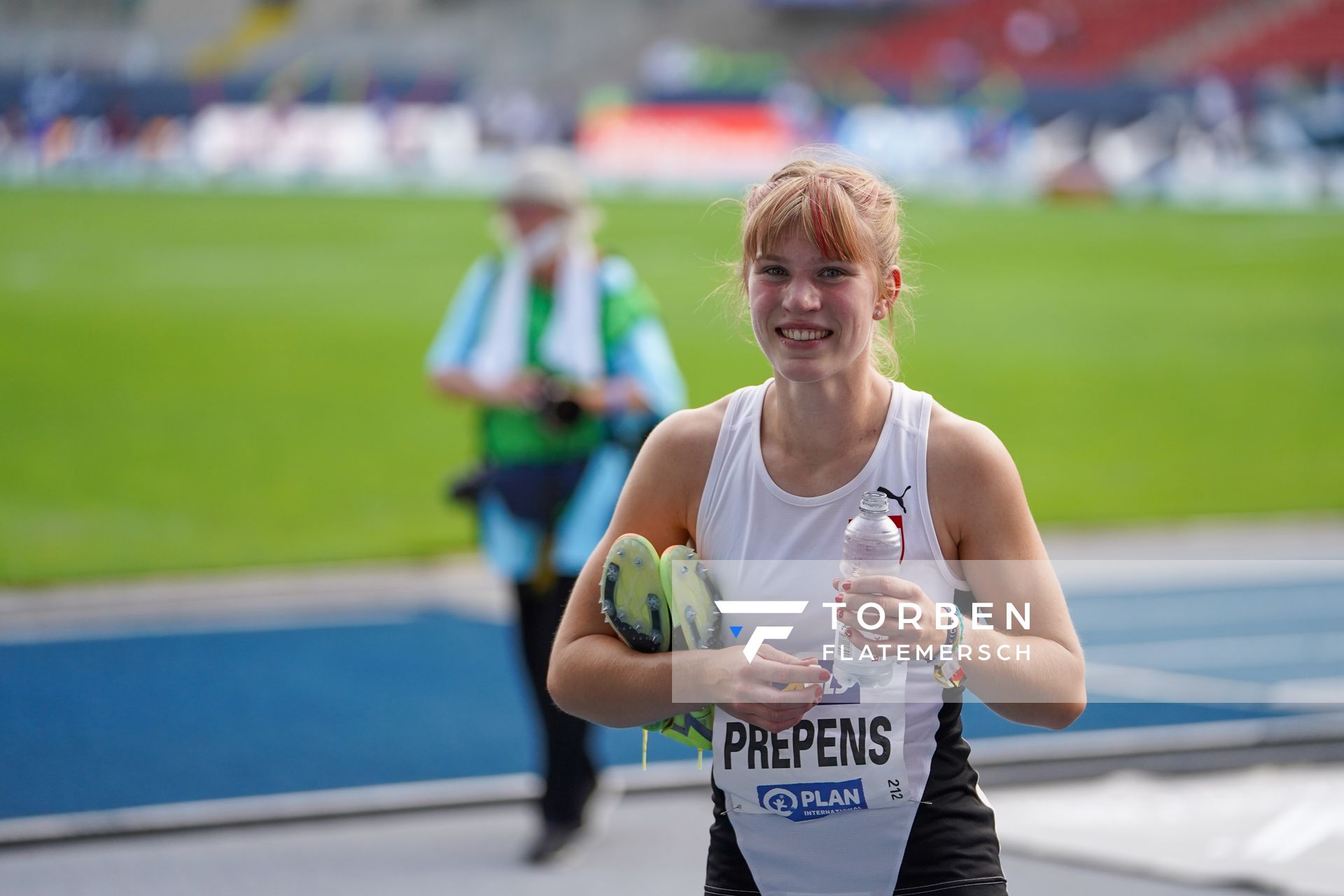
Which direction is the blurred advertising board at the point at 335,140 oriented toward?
toward the camera

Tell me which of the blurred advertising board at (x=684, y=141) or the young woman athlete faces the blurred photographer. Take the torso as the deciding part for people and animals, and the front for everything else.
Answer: the blurred advertising board

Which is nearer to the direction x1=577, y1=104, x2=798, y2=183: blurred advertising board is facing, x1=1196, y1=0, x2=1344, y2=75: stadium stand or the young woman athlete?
the young woman athlete

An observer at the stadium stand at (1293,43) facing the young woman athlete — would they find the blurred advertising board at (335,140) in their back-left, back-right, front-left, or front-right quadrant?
front-right

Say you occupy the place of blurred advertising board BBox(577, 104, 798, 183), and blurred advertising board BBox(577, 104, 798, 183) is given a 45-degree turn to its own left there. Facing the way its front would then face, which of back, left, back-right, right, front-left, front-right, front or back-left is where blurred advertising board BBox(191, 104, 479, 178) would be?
back-right

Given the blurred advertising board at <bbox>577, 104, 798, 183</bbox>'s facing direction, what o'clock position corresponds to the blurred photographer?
The blurred photographer is roughly at 12 o'clock from the blurred advertising board.

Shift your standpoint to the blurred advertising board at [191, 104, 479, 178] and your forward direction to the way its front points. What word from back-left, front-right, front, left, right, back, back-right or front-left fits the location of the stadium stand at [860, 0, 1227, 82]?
left

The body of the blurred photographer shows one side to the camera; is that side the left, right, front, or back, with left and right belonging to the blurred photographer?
front

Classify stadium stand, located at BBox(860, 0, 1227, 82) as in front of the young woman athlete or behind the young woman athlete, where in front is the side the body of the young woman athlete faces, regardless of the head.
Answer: behind

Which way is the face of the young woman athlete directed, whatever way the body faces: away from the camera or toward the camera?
toward the camera

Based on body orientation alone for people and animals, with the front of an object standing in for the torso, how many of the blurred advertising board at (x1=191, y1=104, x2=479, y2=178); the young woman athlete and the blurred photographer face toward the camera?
3

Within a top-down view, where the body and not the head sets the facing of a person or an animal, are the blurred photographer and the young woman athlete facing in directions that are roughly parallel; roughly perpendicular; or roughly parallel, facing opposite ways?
roughly parallel

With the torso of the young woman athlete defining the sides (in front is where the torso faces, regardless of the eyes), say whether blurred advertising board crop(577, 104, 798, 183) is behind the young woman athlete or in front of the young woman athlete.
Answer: behind

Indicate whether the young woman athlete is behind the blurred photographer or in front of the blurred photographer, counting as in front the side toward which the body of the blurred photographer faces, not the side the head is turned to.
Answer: in front

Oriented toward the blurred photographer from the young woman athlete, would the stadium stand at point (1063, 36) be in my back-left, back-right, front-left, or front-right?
front-right

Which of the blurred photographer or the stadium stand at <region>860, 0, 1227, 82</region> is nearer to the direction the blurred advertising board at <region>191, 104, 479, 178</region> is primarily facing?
the blurred photographer

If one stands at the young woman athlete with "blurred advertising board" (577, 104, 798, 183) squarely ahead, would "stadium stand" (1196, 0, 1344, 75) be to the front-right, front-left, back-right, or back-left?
front-right

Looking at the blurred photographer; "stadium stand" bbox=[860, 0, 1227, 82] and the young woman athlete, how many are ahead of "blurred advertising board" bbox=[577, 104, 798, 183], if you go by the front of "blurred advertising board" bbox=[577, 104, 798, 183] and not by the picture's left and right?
2

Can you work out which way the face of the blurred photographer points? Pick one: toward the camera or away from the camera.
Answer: toward the camera
